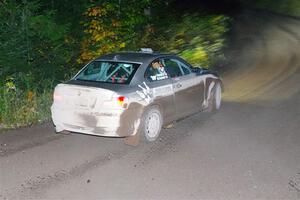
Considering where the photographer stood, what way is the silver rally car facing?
facing away from the viewer and to the right of the viewer
